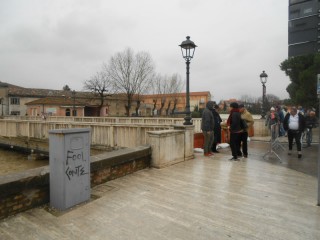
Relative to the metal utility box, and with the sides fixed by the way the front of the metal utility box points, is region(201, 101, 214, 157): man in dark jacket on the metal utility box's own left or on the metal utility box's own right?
on the metal utility box's own left

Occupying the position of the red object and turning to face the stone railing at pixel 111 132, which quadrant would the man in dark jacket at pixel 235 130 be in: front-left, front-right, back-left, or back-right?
back-left

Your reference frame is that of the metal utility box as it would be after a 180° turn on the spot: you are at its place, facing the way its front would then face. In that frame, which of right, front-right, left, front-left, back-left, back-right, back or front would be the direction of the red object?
right

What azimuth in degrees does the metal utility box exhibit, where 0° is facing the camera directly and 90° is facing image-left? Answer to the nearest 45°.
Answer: approximately 315°

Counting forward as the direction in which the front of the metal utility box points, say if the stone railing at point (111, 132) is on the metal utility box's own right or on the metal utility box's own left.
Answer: on the metal utility box's own left
